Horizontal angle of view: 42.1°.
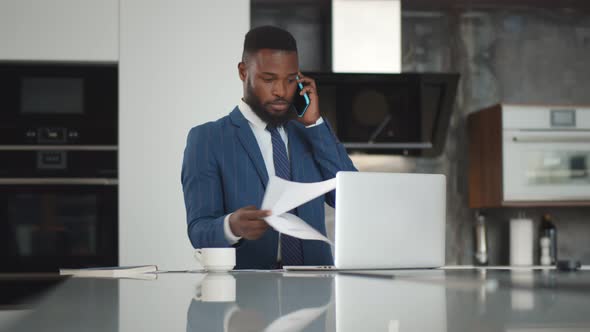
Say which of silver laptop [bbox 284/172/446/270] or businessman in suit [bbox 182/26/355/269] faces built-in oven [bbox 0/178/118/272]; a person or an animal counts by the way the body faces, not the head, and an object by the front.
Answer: the silver laptop

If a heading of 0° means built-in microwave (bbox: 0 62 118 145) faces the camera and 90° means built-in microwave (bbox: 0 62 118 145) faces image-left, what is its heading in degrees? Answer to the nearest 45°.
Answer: approximately 0°

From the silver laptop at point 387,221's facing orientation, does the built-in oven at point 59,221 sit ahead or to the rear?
ahead

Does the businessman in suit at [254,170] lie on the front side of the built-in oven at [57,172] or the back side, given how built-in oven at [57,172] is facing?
on the front side

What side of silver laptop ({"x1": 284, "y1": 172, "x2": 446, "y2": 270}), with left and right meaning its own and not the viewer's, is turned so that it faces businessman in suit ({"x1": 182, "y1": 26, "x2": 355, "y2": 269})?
front

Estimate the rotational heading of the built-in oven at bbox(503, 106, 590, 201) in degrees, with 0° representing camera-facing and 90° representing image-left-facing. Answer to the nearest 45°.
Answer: approximately 0°

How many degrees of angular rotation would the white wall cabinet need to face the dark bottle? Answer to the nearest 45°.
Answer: approximately 90° to its left

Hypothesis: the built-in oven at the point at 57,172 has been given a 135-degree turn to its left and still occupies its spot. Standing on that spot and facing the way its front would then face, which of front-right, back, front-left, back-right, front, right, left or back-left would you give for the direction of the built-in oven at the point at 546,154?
front-right

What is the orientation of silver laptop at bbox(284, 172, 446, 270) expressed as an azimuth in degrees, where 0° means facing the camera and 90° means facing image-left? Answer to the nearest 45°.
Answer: approximately 135°

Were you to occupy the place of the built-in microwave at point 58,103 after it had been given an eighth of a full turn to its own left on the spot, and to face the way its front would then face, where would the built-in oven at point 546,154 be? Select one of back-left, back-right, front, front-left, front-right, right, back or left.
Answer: front-left

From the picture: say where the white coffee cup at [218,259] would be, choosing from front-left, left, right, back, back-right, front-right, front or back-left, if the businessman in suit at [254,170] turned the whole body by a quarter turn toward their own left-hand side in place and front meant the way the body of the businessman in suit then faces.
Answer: back-right

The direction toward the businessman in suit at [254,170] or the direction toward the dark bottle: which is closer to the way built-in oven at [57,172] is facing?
the businessman in suit
